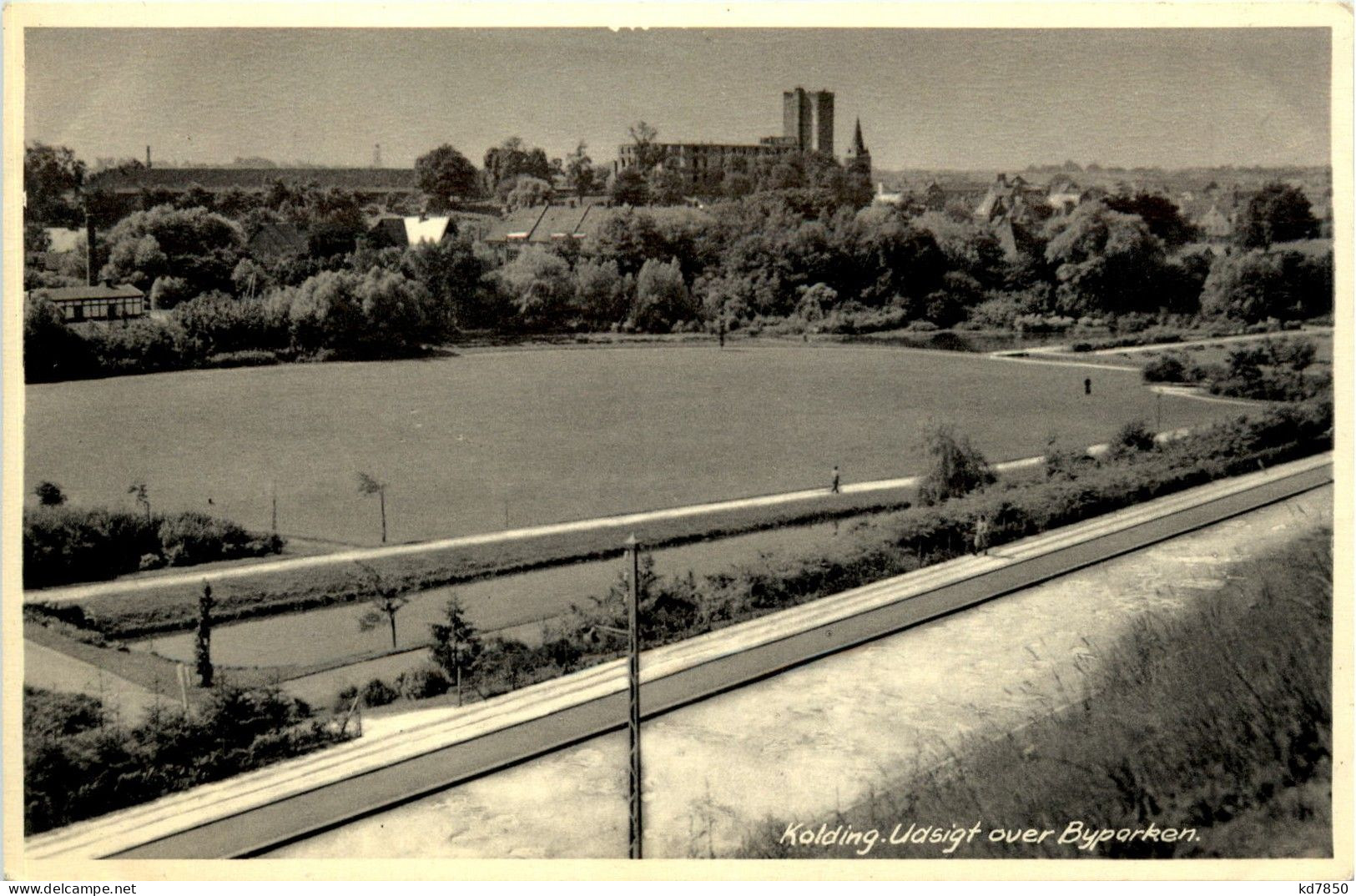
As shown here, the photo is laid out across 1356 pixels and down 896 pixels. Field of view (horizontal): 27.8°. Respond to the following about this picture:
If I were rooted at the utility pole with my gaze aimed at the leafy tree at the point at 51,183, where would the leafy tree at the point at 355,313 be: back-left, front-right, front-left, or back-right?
front-right
